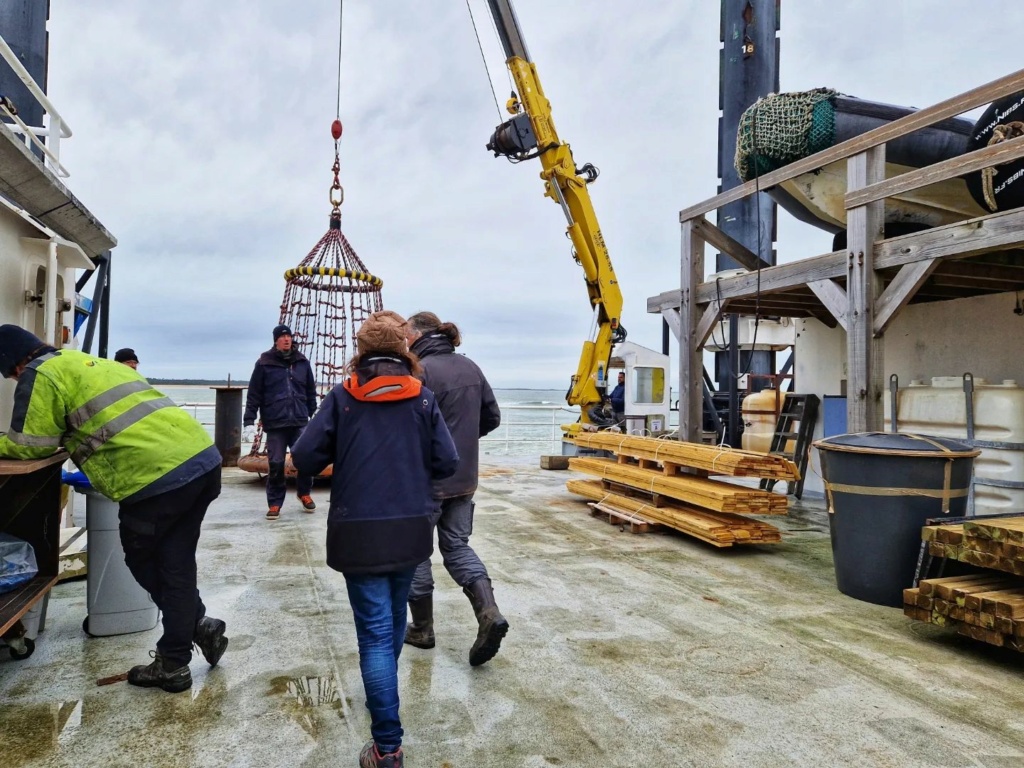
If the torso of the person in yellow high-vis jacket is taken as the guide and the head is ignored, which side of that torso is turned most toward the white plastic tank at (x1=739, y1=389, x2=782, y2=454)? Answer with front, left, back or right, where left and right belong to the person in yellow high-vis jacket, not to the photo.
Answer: back

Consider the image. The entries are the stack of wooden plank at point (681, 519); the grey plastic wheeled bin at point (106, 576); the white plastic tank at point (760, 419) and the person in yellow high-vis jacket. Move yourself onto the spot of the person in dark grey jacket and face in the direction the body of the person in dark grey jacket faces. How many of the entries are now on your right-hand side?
2

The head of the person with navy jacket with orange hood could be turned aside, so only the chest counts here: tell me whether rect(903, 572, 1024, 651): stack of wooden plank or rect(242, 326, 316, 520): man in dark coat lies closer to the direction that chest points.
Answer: the man in dark coat

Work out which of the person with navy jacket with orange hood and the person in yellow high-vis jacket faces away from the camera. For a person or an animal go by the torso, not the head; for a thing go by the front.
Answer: the person with navy jacket with orange hood

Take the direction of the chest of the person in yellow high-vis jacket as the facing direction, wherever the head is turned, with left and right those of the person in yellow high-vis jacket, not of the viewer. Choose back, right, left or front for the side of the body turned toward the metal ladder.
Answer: back

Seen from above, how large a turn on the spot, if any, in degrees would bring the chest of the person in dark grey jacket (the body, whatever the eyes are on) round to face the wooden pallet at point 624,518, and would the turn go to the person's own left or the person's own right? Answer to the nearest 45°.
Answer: approximately 90° to the person's own right

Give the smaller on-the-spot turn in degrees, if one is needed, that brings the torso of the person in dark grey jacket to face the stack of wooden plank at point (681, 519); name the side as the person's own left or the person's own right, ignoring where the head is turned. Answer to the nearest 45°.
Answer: approximately 90° to the person's own right

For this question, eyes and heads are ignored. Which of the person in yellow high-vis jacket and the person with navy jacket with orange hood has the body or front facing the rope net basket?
the person with navy jacket with orange hood

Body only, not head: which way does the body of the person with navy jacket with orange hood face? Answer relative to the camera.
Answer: away from the camera

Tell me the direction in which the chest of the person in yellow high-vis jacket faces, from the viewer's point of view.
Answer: to the viewer's left

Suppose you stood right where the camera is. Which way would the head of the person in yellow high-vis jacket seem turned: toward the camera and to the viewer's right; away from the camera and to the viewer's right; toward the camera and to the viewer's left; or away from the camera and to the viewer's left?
away from the camera and to the viewer's left

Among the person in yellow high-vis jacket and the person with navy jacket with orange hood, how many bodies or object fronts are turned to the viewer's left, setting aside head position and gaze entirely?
1

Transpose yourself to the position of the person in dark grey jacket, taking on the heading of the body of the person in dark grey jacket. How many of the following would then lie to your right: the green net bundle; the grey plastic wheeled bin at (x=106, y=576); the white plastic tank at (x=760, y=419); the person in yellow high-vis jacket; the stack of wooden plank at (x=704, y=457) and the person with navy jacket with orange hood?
3

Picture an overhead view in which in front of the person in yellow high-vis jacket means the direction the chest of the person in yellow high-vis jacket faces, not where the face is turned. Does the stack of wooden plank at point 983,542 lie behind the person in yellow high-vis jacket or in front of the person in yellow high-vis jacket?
behind

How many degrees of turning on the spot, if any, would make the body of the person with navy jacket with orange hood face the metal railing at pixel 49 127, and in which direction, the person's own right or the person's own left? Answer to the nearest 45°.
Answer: approximately 45° to the person's own left
